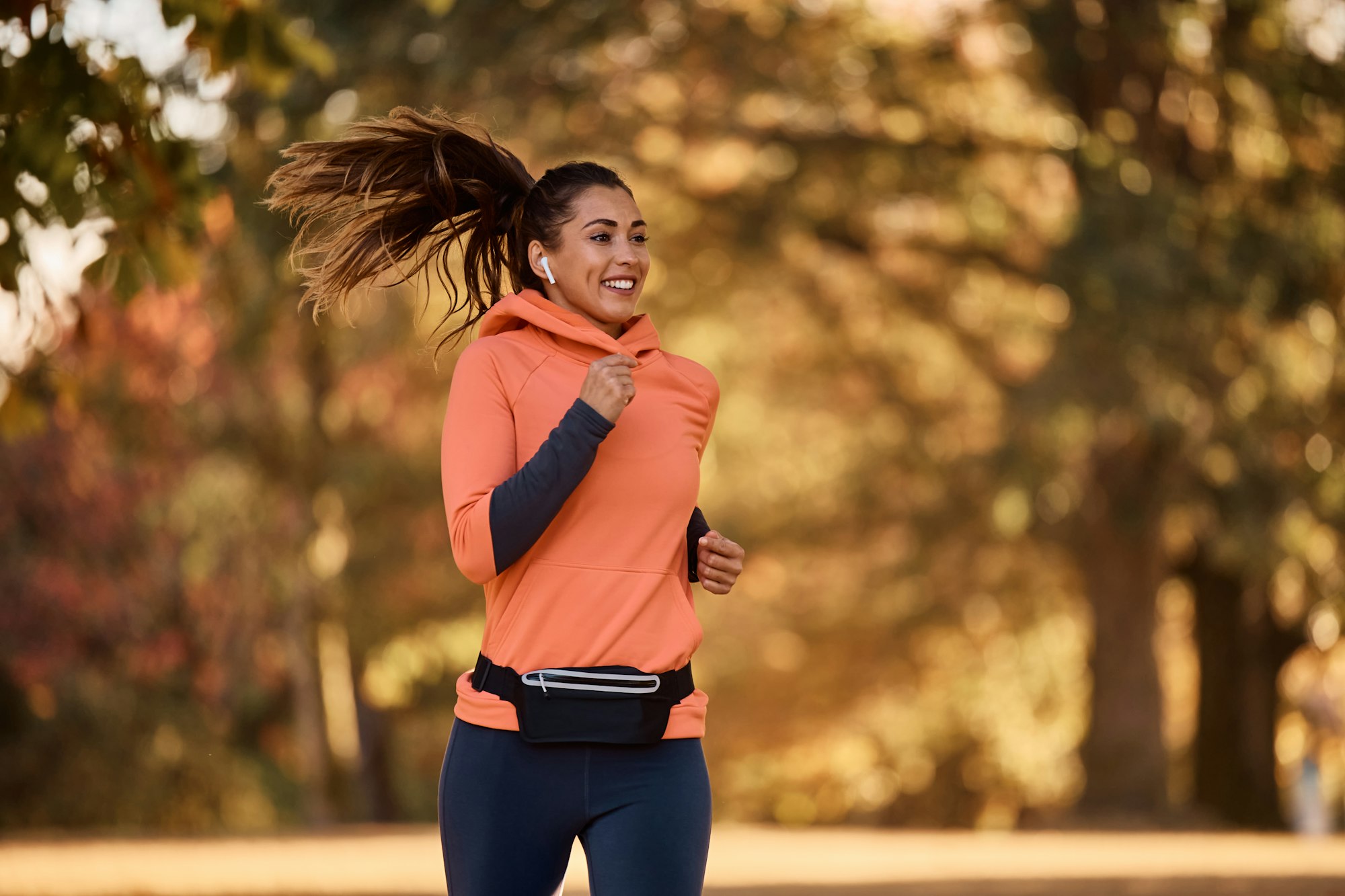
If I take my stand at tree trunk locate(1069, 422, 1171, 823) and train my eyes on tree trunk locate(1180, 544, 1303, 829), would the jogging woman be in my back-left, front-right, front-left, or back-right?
back-right

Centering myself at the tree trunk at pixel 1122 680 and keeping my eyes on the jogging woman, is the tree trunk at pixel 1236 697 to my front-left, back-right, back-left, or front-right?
back-left

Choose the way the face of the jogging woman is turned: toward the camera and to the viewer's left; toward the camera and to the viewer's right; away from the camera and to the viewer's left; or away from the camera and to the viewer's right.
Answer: toward the camera and to the viewer's right

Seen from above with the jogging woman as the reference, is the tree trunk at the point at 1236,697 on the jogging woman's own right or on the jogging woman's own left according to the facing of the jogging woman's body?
on the jogging woman's own left

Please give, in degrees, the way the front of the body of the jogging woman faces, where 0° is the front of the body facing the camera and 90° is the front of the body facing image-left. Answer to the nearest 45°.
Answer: approximately 315°

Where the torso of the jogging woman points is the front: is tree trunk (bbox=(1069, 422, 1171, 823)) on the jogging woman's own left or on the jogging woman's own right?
on the jogging woman's own left
